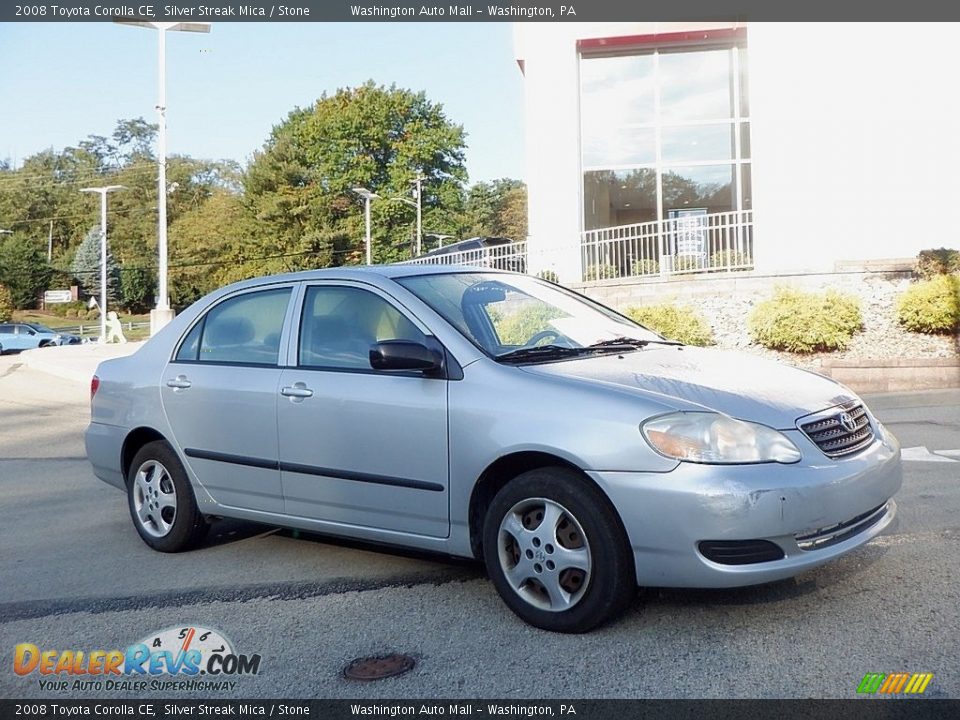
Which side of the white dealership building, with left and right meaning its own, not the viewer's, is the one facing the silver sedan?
front

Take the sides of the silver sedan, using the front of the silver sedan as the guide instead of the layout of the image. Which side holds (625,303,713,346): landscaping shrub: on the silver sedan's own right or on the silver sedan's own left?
on the silver sedan's own left

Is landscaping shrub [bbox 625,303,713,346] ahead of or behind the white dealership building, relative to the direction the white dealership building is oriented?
ahead

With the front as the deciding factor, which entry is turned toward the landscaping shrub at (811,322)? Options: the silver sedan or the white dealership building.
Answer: the white dealership building

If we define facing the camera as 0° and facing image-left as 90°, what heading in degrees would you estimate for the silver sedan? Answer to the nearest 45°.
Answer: approximately 315°

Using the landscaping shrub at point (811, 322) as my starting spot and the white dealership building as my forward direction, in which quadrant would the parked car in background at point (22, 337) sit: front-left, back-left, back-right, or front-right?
front-left

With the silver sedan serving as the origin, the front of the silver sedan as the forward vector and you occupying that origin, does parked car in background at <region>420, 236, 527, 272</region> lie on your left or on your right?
on your left

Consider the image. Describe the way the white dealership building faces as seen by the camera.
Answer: facing the viewer

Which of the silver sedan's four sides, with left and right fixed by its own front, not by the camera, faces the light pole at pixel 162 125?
back

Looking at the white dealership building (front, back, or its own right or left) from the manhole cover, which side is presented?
front

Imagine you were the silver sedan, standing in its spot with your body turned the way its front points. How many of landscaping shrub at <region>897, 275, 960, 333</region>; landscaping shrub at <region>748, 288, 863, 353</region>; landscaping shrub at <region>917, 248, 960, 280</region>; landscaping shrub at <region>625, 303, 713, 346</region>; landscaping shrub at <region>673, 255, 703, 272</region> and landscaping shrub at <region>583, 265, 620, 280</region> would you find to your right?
0

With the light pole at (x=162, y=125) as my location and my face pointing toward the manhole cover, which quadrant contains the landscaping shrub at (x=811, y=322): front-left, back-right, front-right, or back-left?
front-left

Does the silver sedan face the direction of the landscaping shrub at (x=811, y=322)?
no

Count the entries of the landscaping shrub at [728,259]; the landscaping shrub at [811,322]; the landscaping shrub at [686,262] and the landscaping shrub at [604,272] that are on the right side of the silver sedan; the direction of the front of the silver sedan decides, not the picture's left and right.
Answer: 0

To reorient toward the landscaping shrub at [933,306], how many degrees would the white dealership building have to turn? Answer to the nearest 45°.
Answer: approximately 45° to its left

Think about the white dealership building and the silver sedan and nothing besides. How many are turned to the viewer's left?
0

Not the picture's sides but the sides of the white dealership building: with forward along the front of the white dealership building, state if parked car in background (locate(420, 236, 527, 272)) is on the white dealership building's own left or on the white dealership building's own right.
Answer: on the white dealership building's own right

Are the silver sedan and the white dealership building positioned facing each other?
no
